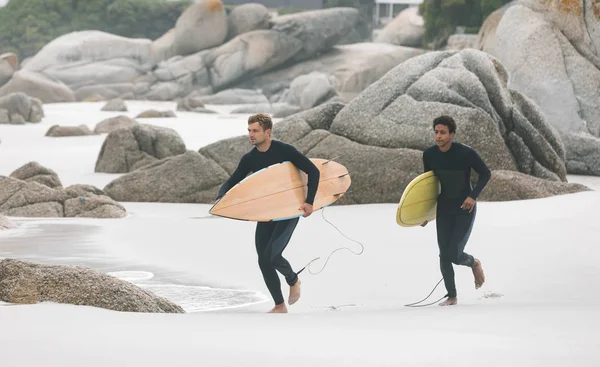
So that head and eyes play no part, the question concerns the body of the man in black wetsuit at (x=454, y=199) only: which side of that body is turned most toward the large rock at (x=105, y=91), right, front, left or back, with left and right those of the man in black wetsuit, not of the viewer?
right

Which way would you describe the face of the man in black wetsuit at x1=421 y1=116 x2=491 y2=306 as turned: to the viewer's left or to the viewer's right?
to the viewer's left

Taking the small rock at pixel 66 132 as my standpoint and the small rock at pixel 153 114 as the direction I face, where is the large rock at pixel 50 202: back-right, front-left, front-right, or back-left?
back-right

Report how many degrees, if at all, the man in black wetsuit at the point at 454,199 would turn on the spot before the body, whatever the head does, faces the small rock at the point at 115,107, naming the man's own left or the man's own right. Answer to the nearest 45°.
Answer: approximately 90° to the man's own right

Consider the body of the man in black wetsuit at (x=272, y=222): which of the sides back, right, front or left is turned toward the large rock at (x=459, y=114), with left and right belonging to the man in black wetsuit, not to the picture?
back

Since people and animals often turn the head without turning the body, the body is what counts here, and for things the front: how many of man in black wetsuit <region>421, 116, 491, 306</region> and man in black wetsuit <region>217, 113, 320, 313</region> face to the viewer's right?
0

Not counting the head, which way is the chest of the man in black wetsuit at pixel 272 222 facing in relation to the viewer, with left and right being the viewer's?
facing the viewer and to the left of the viewer

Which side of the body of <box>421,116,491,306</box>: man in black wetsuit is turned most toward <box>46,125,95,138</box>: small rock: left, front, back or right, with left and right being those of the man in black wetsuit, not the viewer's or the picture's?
right

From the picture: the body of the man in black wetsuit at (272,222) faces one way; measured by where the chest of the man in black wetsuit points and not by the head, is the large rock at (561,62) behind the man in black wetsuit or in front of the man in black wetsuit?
behind

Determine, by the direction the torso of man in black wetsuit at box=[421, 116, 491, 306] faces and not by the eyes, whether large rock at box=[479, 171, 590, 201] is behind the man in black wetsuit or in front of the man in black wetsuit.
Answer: behind

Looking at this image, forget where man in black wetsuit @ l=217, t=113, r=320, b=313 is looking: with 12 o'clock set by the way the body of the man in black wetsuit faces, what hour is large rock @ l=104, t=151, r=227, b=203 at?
The large rock is roughly at 4 o'clock from the man in black wetsuit.

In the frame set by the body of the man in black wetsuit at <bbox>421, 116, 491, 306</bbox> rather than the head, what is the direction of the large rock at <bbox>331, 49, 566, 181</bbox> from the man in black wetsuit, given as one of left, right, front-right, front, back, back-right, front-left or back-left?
back-right
